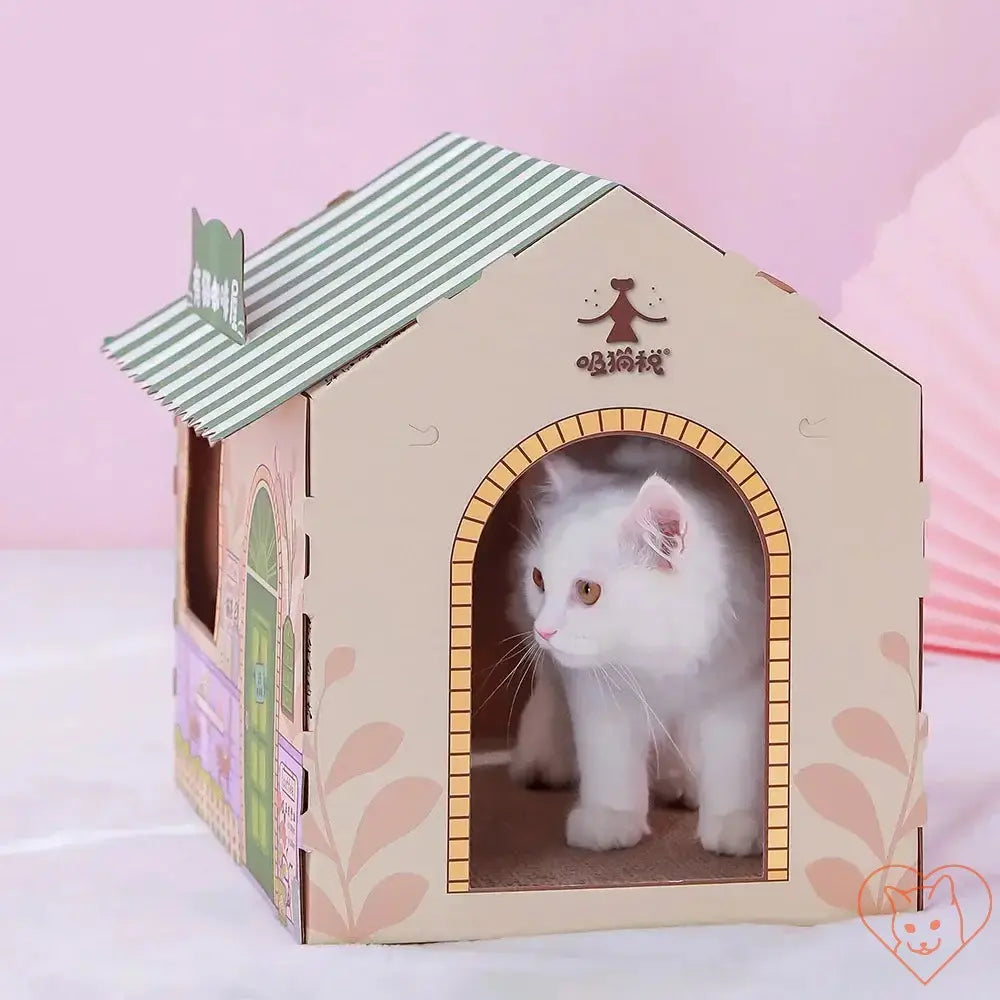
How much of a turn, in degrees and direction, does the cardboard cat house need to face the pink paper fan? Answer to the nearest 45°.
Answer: approximately 135° to its left

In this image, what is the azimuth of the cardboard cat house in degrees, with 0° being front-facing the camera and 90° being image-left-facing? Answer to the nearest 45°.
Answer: approximately 0°
